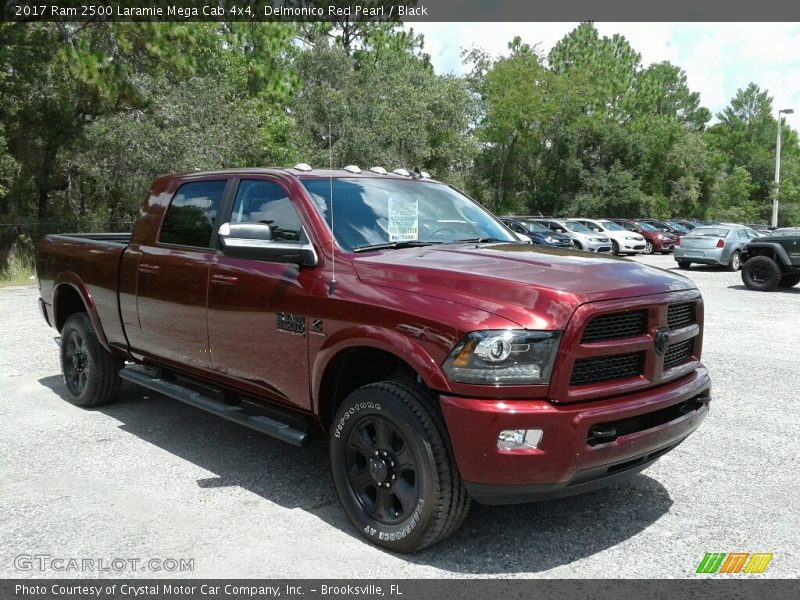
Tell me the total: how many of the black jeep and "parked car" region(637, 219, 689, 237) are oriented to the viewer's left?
1

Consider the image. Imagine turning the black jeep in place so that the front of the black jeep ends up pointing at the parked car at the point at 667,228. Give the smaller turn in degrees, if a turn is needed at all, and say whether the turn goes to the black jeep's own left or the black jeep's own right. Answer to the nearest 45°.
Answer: approximately 90° to the black jeep's own right

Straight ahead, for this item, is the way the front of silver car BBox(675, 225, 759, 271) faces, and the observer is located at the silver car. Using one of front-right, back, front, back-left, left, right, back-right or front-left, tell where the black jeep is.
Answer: back-right

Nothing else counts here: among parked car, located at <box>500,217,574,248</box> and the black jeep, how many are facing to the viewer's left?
1

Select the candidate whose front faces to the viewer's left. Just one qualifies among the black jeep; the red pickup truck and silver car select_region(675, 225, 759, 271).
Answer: the black jeep

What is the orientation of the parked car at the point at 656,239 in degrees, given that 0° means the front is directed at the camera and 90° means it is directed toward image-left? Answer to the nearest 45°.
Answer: approximately 315°

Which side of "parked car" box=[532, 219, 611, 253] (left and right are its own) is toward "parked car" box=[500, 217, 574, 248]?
right

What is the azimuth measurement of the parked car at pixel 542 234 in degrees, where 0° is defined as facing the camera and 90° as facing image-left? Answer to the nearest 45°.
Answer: approximately 315°

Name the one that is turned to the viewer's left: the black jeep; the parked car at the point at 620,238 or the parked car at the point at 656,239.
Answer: the black jeep

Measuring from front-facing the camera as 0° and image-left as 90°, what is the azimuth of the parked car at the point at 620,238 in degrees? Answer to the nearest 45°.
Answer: approximately 315°

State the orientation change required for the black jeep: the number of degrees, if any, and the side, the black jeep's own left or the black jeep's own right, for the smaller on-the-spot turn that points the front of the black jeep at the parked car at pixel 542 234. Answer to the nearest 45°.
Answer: approximately 45° to the black jeep's own right

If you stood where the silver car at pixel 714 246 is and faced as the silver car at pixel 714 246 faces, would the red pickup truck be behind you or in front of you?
behind
